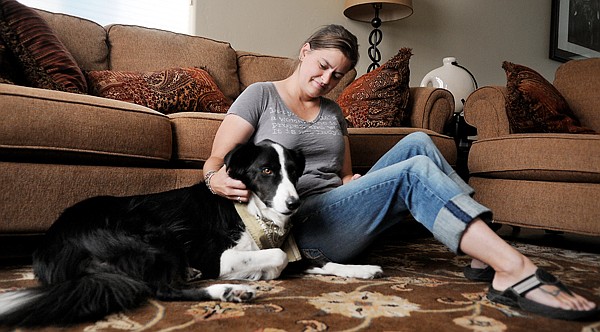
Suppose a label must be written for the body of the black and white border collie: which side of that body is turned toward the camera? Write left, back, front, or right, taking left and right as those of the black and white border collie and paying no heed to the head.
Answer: right

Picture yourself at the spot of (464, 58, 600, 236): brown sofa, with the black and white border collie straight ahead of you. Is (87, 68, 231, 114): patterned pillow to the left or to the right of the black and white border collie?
right

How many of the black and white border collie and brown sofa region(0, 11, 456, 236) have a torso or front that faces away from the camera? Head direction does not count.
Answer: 0

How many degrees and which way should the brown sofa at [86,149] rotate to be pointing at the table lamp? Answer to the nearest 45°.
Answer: approximately 90° to its left

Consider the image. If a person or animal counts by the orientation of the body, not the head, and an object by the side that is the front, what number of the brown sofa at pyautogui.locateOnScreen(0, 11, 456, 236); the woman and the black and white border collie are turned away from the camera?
0

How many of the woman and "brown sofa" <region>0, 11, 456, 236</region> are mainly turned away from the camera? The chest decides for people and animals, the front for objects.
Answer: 0

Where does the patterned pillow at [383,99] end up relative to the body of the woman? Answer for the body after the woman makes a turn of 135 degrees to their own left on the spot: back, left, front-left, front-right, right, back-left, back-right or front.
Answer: front

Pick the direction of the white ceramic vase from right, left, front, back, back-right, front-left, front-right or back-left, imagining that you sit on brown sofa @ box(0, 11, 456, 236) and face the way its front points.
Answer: left

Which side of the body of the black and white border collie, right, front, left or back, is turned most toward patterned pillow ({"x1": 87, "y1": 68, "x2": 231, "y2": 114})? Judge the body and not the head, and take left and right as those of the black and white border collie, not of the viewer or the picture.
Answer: left

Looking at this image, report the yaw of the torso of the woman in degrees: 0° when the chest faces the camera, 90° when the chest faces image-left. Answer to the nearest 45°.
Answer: approximately 315°

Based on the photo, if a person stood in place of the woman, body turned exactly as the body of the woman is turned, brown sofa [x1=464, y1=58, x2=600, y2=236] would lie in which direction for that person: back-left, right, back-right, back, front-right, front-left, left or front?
left

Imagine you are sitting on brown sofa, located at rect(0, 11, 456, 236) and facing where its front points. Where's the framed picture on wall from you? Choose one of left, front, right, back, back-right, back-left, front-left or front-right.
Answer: left

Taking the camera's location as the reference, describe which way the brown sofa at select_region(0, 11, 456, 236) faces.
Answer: facing the viewer and to the right of the viewer

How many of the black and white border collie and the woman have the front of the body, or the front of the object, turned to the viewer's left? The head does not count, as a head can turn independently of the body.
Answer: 0

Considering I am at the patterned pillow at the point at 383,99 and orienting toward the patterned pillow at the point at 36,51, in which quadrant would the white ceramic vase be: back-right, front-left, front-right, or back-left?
back-right
